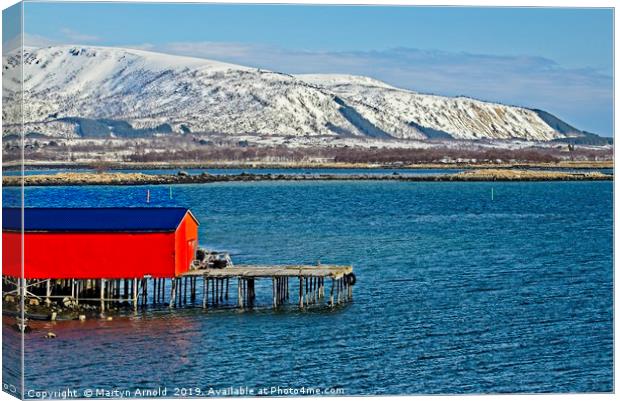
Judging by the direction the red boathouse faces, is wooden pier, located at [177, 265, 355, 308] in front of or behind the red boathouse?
in front

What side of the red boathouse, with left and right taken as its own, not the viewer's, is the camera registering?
right
